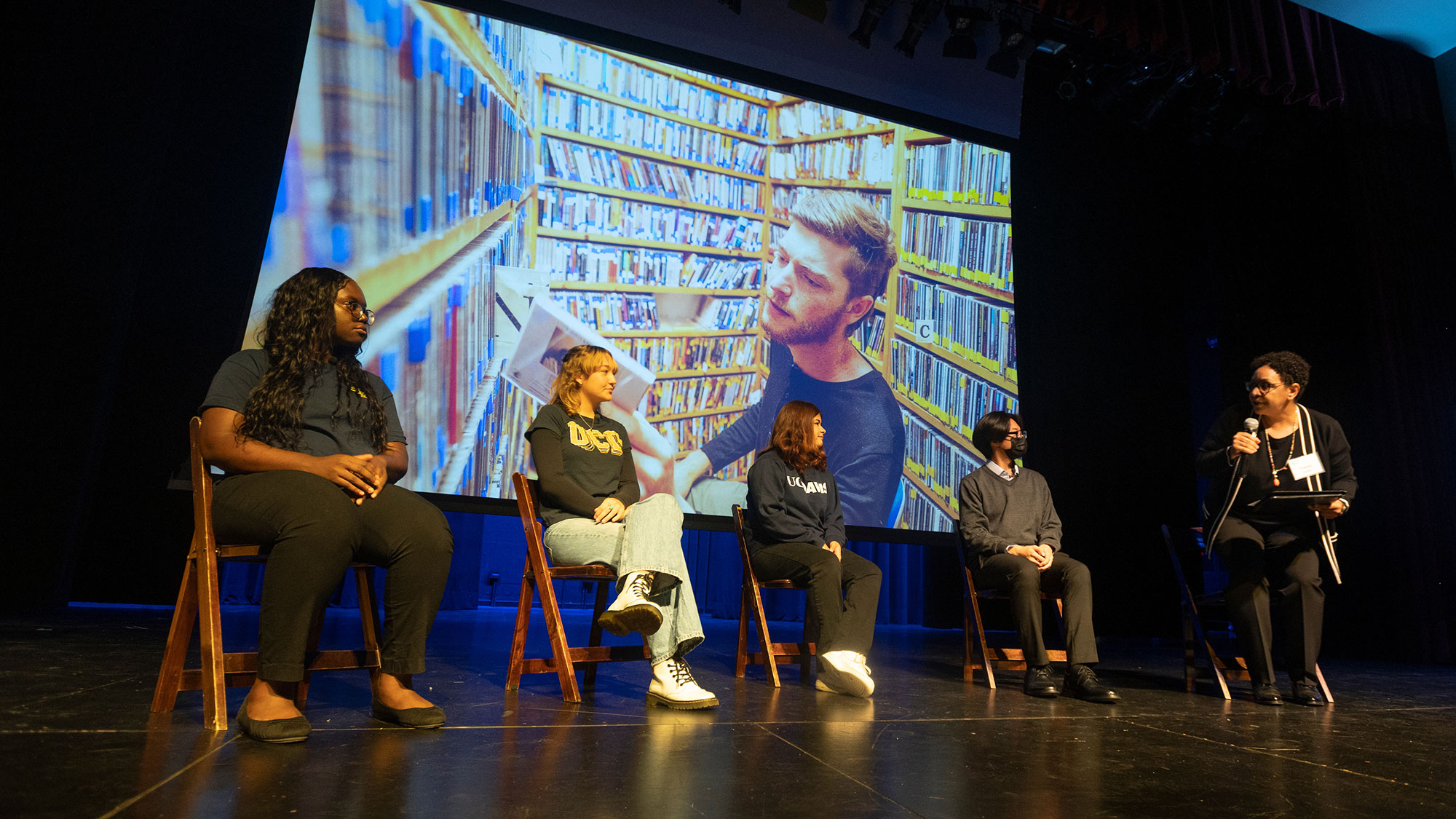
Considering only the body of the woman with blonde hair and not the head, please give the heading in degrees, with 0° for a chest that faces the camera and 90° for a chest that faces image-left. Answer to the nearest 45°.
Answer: approximately 315°

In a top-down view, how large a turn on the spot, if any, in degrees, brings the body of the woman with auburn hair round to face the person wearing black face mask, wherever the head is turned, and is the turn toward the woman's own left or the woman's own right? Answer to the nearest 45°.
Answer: approximately 45° to the woman's own left

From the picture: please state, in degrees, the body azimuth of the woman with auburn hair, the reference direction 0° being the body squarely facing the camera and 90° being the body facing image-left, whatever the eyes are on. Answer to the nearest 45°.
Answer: approximately 315°

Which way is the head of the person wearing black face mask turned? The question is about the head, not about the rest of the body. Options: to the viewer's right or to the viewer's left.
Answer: to the viewer's right

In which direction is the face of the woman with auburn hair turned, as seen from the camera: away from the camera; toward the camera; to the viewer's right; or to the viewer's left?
to the viewer's right

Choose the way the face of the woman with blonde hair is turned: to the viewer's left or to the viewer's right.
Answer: to the viewer's right

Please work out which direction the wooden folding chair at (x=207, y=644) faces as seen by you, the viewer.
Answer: facing the viewer and to the right of the viewer

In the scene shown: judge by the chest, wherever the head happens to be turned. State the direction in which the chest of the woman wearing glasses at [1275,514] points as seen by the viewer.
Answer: toward the camera

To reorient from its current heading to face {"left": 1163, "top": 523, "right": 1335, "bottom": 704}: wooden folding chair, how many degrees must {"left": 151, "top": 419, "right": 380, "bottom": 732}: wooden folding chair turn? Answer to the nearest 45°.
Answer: approximately 45° to its left
